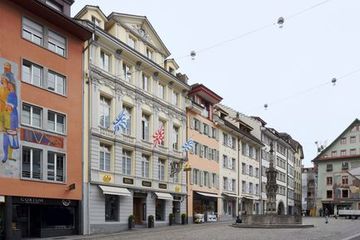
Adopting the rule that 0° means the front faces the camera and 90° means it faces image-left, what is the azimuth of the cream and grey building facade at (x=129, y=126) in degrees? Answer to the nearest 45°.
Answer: approximately 315°
